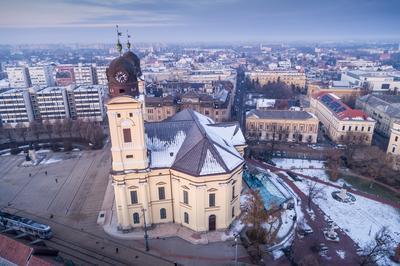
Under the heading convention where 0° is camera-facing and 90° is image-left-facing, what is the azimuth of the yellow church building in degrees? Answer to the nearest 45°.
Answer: approximately 90°

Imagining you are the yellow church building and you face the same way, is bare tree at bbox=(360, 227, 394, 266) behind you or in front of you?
behind

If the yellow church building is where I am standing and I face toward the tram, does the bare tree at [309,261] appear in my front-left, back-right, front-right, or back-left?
back-left

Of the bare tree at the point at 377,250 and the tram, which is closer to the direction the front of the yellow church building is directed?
the tram

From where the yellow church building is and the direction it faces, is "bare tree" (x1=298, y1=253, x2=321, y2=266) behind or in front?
behind

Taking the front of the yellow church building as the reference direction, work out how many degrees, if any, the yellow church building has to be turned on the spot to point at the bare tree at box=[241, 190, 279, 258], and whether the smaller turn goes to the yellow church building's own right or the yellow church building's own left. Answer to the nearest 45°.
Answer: approximately 135° to the yellow church building's own left
